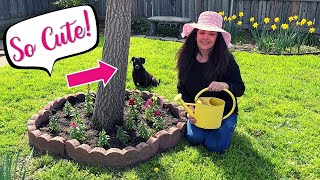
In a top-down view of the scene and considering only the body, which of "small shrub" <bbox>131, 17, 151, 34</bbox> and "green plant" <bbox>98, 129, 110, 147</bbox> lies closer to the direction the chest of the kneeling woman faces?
the green plant

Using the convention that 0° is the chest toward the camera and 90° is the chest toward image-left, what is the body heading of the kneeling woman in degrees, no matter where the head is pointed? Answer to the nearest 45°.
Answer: approximately 0°

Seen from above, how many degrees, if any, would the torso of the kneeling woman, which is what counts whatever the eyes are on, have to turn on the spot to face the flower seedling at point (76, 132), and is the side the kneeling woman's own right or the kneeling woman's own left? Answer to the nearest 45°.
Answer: approximately 90° to the kneeling woman's own right

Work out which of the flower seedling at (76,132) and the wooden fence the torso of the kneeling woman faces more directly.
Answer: the flower seedling

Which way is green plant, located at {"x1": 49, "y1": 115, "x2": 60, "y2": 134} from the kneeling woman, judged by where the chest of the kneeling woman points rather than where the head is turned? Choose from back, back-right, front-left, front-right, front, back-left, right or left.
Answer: right

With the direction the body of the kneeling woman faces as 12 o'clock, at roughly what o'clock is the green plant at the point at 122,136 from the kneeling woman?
The green plant is roughly at 2 o'clock from the kneeling woman.

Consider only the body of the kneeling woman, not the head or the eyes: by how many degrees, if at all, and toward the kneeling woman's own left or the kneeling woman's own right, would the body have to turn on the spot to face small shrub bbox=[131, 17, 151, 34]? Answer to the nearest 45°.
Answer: approximately 180°

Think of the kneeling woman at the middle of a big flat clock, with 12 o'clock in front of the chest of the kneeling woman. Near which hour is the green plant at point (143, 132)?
The green plant is roughly at 2 o'clock from the kneeling woman.

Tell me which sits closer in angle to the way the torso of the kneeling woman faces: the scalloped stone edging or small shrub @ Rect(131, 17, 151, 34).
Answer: the scalloped stone edging

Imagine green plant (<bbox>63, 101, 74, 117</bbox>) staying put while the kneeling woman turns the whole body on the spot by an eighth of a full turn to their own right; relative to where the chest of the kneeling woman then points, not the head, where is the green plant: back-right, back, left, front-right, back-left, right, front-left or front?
front-right
